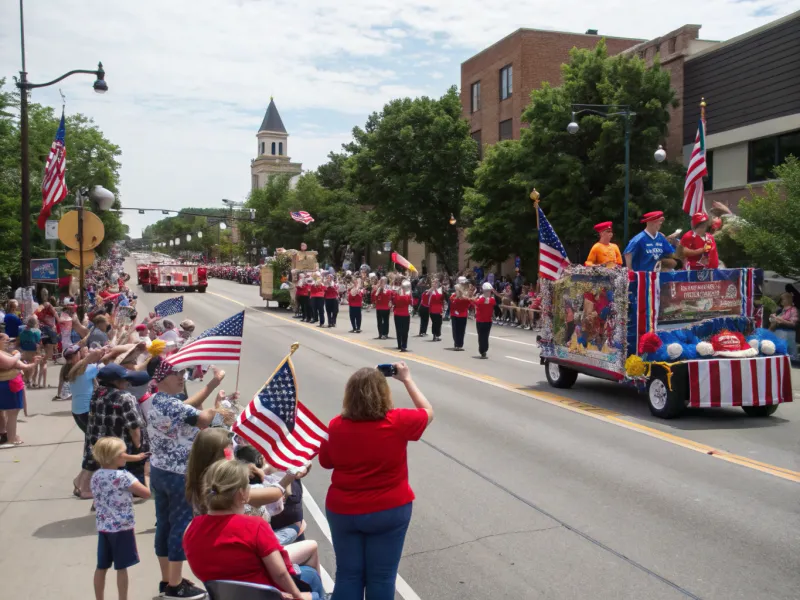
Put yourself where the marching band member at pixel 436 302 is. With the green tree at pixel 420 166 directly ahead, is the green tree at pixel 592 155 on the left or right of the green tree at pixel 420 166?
right

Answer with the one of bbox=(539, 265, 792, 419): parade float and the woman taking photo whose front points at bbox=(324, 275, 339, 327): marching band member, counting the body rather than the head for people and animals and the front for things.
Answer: the woman taking photo

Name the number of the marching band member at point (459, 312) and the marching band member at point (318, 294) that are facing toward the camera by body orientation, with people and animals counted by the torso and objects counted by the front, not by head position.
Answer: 2

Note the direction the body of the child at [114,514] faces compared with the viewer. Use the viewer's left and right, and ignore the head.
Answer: facing away from the viewer and to the right of the viewer

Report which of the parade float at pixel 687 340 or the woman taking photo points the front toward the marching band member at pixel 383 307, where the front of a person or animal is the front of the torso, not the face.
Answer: the woman taking photo

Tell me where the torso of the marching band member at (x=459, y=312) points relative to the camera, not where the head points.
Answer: toward the camera

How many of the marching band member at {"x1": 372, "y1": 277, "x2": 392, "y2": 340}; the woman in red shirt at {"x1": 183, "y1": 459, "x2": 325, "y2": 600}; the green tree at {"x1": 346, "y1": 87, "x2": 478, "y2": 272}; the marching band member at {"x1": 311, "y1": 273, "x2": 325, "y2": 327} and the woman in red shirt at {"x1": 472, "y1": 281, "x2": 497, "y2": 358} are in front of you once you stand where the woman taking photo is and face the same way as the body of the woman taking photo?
4

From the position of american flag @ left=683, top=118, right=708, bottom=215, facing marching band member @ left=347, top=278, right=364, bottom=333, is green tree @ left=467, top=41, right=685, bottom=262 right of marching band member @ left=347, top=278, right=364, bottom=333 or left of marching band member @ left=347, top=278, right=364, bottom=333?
right

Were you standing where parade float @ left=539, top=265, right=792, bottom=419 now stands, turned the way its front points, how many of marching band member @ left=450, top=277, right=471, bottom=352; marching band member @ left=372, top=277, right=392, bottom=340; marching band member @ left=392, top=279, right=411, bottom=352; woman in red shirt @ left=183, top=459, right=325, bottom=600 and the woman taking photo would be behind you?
3

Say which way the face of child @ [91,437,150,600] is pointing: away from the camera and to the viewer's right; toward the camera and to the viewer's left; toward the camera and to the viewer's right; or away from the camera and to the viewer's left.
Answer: away from the camera and to the viewer's right

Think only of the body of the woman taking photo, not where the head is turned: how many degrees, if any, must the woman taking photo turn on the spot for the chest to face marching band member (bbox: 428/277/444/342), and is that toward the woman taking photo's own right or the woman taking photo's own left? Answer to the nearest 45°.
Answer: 0° — they already face them

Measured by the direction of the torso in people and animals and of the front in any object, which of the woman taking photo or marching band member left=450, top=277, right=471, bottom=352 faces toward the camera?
the marching band member

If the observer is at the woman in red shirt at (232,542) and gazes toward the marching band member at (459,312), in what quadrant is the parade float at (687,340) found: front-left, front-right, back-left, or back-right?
front-right

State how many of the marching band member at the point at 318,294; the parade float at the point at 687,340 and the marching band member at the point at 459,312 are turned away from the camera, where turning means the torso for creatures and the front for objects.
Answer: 0

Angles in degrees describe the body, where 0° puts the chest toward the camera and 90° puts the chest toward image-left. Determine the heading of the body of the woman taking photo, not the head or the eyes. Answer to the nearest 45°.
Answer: approximately 180°

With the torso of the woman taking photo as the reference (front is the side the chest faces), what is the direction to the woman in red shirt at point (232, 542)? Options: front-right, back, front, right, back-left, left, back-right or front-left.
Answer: back-left

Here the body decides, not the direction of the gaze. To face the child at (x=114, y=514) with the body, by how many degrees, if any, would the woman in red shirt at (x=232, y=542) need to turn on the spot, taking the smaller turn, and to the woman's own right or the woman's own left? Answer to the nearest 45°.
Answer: approximately 90° to the woman's own left

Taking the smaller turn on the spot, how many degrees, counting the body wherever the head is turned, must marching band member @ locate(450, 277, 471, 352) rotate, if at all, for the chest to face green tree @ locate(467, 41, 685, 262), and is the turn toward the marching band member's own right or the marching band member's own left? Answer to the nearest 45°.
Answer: approximately 135° to the marching band member's own left

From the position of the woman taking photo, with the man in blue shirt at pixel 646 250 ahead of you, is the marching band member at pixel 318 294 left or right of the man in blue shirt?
left
